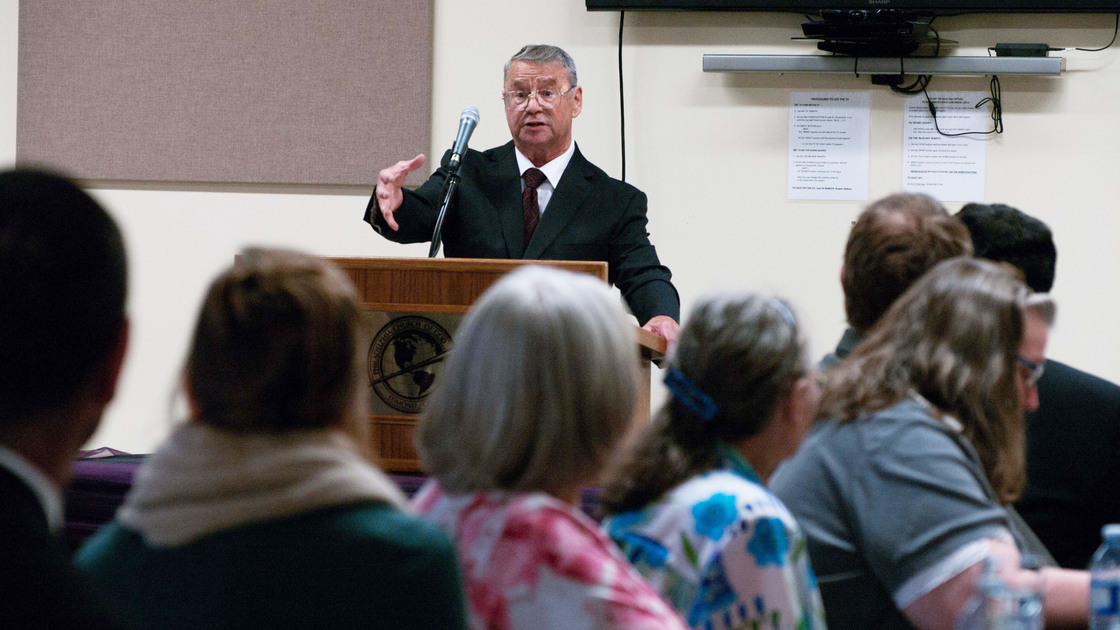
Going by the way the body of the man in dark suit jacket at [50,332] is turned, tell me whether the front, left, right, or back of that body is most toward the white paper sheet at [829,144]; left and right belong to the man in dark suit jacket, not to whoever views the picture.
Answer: front

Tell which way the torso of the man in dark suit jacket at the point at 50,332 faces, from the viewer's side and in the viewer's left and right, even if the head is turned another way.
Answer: facing away from the viewer and to the right of the viewer

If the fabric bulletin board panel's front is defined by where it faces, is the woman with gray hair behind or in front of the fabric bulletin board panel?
in front

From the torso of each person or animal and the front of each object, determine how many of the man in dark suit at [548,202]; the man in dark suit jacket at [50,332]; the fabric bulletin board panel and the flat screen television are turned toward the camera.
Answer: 3

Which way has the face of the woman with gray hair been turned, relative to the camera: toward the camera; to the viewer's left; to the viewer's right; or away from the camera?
away from the camera

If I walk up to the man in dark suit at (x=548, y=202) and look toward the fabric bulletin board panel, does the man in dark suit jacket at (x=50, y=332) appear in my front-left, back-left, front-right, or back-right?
back-left

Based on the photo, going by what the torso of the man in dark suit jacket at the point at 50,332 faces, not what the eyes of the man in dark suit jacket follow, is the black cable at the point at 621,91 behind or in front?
in front

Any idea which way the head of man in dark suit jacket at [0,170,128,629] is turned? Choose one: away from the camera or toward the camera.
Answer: away from the camera

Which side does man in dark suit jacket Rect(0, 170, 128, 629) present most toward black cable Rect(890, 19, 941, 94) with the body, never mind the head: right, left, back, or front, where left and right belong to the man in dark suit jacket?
front

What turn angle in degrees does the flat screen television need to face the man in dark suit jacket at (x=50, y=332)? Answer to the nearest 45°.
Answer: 0° — it already faces them

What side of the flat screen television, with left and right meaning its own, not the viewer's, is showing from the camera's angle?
front

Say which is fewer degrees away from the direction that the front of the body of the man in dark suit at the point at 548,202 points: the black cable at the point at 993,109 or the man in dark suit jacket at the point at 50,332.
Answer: the man in dark suit jacket

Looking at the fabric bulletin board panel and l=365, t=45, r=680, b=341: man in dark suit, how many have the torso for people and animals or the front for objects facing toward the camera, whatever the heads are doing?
2

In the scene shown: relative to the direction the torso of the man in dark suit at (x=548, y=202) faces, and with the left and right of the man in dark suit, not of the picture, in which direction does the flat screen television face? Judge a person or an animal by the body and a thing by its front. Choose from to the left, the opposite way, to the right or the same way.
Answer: the same way

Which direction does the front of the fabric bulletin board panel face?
toward the camera
